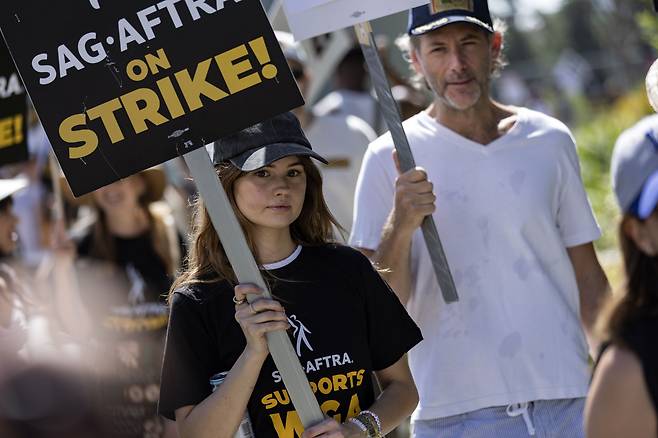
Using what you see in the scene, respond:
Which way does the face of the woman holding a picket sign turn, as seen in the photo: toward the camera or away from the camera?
toward the camera

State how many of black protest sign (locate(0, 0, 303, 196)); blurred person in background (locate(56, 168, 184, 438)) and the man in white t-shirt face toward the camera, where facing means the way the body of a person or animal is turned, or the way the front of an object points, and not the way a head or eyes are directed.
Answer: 3

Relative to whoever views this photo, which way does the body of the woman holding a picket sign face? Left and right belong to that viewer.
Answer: facing the viewer

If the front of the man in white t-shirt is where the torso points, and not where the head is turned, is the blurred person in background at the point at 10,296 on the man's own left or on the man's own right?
on the man's own right

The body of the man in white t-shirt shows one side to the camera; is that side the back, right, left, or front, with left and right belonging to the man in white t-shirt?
front

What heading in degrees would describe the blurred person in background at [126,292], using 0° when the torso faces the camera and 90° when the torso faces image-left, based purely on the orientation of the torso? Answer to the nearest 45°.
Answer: approximately 0°

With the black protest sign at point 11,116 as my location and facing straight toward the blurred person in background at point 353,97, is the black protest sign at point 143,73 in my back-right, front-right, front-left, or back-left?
back-right

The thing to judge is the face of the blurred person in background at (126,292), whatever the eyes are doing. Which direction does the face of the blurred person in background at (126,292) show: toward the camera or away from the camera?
toward the camera
